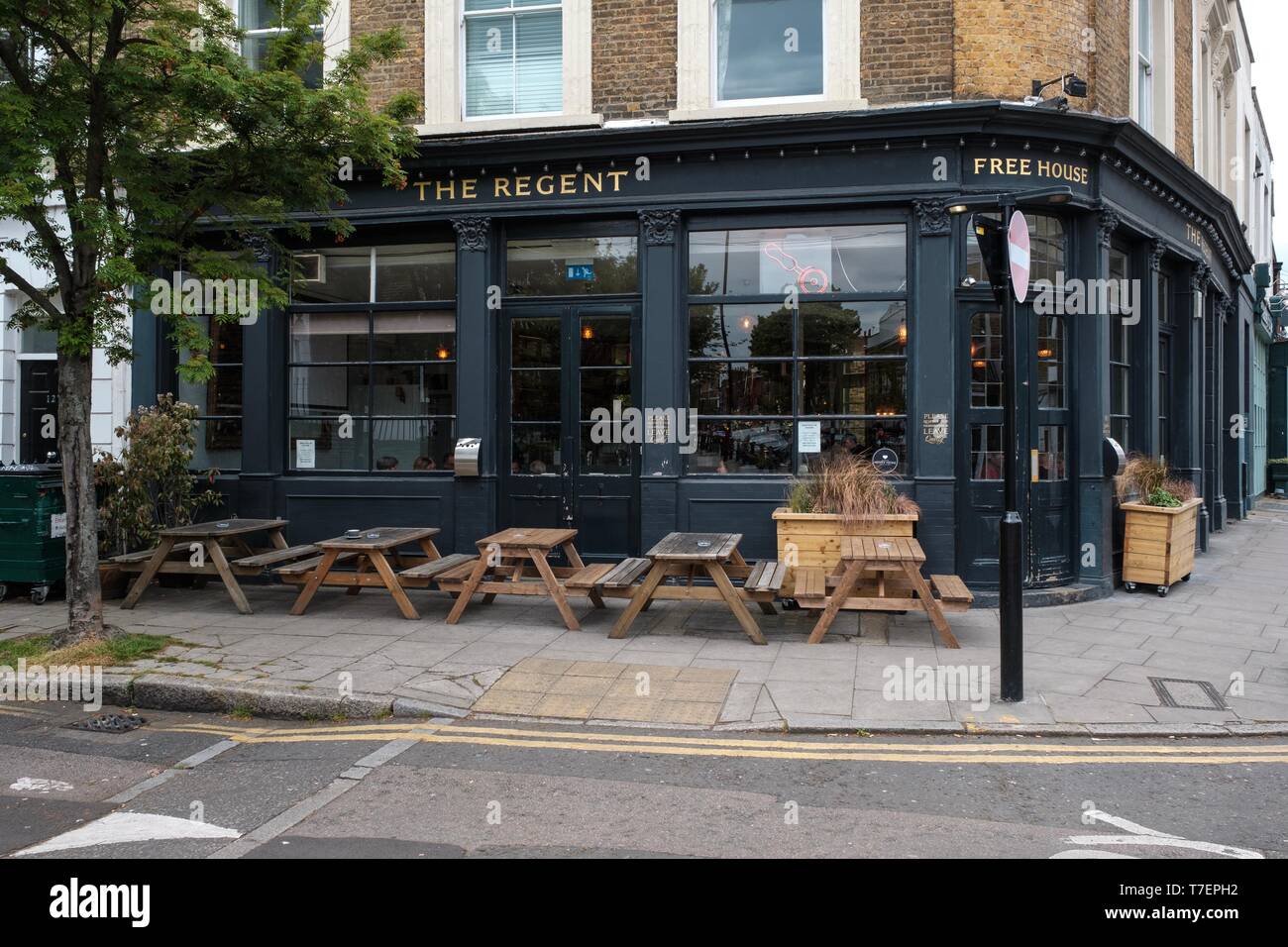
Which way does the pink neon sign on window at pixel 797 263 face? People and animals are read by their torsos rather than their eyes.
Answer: toward the camera

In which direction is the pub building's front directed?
toward the camera

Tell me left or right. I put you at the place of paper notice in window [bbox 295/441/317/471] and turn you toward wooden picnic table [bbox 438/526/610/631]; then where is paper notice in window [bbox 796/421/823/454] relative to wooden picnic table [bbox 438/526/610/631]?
left

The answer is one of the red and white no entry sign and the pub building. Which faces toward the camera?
the pub building

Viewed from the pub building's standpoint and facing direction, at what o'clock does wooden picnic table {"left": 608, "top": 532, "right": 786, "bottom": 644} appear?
The wooden picnic table is roughly at 12 o'clock from the pub building.

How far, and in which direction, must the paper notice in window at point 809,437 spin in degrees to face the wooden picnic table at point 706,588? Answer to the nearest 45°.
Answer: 0° — it already faces it

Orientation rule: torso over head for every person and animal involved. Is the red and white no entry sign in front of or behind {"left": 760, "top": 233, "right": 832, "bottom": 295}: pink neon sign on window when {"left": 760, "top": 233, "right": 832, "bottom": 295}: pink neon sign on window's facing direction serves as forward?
in front

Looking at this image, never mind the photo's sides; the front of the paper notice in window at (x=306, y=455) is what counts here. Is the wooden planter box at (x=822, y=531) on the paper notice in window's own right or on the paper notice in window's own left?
on the paper notice in window's own left

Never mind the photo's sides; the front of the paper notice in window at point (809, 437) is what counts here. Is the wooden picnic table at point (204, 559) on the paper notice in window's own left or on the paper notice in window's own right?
on the paper notice in window's own right

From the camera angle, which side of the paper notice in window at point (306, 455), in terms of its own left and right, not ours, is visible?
front

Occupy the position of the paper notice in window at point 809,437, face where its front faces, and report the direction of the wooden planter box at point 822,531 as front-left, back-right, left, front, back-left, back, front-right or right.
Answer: front

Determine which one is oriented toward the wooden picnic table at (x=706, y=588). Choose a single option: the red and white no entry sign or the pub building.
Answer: the pub building

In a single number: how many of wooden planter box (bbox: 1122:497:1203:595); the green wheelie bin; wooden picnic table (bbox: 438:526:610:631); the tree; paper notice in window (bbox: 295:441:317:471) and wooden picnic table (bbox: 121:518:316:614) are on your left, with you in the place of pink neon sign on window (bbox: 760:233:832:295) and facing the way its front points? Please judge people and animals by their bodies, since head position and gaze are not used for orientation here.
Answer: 1

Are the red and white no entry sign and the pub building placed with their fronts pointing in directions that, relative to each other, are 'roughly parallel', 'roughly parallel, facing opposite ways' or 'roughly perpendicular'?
roughly perpendicular

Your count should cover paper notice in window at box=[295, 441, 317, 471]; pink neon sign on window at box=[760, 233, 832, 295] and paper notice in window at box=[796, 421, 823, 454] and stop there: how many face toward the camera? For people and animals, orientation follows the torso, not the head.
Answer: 3

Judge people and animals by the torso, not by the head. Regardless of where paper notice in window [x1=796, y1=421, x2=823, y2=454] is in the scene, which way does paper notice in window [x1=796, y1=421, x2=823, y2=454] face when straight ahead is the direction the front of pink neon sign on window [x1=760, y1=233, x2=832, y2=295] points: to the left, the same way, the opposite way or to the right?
the same way
